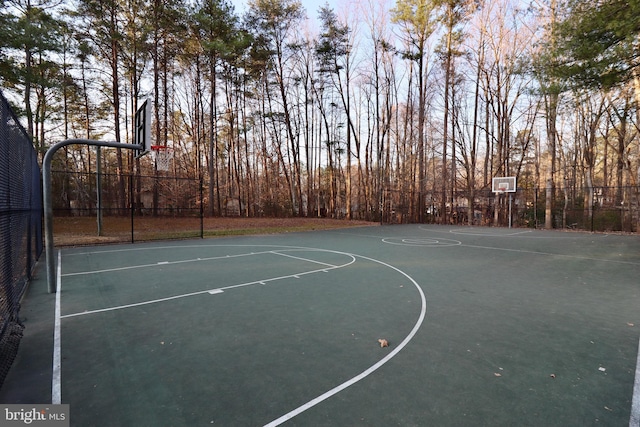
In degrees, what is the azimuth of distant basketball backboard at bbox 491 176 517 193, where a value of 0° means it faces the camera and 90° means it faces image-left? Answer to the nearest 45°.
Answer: approximately 0°
